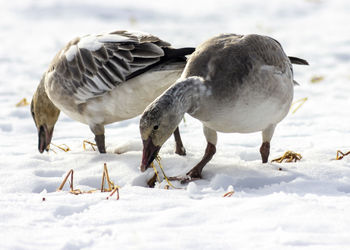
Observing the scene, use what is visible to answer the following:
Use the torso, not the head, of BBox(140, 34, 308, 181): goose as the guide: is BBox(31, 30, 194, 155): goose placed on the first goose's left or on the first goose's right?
on the first goose's right

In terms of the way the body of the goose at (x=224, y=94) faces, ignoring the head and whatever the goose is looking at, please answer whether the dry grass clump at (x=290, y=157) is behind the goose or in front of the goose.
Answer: behind

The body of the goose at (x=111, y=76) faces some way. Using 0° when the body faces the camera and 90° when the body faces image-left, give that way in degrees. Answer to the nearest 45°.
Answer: approximately 90°

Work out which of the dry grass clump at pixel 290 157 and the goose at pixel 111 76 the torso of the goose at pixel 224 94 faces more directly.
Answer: the goose

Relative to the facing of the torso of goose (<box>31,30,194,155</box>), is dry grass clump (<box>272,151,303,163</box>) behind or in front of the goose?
behind

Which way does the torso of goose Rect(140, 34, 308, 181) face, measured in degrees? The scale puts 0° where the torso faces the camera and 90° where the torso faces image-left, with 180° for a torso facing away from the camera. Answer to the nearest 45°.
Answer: approximately 45°
